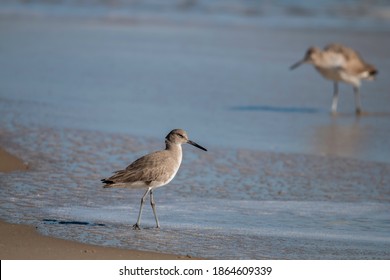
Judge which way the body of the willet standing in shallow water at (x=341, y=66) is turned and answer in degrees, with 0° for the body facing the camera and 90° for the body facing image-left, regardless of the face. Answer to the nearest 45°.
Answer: approximately 90°

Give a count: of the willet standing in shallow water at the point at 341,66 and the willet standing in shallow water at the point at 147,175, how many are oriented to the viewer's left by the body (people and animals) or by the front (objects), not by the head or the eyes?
1

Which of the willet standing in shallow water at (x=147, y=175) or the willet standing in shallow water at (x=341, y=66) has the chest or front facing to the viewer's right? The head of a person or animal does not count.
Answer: the willet standing in shallow water at (x=147, y=175)

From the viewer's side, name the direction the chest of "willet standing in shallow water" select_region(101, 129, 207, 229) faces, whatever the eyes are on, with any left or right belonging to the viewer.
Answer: facing to the right of the viewer

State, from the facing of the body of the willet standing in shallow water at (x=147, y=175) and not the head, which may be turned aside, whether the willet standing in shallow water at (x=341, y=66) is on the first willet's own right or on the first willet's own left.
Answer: on the first willet's own left

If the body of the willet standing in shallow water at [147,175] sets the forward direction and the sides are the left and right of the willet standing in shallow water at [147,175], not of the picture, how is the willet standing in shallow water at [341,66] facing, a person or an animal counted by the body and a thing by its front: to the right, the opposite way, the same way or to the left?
the opposite way

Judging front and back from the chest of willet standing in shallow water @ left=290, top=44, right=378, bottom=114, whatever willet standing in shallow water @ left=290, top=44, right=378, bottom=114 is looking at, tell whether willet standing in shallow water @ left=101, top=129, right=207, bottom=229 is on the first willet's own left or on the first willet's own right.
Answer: on the first willet's own left
